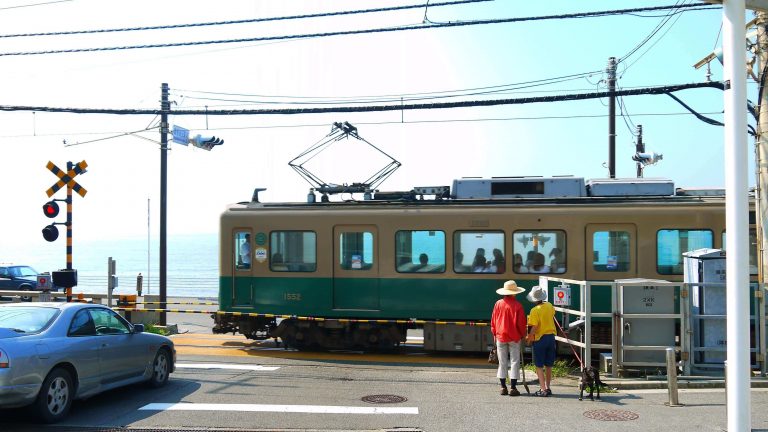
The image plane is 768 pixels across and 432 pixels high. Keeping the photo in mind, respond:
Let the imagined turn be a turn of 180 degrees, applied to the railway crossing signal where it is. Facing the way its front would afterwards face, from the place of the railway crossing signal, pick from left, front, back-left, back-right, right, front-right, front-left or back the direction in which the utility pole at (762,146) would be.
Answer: back-right

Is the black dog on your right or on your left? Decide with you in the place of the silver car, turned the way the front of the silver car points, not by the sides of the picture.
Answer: on your right

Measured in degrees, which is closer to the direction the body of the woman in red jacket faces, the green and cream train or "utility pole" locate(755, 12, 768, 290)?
the green and cream train

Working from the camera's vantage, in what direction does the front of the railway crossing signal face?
facing the viewer

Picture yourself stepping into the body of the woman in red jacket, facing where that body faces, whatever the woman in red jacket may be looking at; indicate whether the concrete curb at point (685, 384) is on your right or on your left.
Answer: on your right

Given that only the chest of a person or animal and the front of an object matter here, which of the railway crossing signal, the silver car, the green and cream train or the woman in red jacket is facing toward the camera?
the railway crossing signal

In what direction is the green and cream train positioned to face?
to the viewer's left

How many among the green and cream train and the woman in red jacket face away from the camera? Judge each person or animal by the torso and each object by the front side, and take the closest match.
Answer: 1

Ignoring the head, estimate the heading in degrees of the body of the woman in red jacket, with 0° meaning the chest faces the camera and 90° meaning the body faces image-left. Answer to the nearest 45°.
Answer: approximately 180°

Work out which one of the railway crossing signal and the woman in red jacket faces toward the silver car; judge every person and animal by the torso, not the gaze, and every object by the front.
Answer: the railway crossing signal

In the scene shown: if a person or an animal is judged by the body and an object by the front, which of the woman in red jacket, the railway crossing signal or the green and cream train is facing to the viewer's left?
the green and cream train
